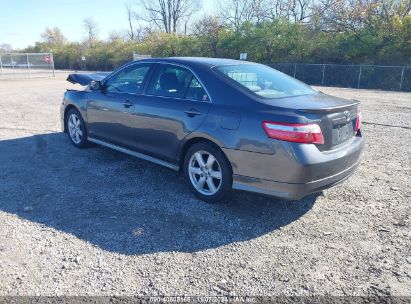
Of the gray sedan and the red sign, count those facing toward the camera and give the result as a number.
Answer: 1

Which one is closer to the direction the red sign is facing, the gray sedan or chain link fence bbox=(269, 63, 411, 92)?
the gray sedan

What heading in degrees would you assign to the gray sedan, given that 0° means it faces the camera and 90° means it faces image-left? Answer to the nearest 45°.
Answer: approximately 135°

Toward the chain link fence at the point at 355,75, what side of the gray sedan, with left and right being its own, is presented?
right

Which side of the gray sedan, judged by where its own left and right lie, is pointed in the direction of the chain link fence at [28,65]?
front

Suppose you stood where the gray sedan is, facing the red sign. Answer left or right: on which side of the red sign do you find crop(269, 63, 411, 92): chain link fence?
right

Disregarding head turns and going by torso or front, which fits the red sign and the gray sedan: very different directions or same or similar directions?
very different directions

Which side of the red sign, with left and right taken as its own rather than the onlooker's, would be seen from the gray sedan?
front

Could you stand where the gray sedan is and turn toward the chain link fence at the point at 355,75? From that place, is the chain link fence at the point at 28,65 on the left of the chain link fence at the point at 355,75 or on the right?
left

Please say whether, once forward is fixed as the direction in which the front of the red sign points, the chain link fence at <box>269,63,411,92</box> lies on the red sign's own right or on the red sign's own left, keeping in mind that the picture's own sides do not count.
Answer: on the red sign's own left

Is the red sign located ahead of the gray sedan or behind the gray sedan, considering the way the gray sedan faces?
ahead
